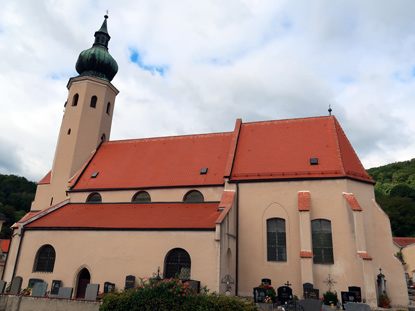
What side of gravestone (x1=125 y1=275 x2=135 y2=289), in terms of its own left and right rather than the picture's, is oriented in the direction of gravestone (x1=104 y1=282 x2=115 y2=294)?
right

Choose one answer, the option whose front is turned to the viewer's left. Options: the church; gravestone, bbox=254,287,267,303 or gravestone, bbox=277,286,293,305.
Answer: the church

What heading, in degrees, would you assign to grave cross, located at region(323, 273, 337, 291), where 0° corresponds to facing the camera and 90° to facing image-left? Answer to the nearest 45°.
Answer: approximately 0°

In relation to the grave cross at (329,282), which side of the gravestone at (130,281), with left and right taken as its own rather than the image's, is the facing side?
left

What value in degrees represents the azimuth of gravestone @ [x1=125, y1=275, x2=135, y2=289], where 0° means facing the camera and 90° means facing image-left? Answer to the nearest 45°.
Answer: approximately 0°

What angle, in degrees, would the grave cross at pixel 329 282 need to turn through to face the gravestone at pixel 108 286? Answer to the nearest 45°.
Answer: approximately 90° to its right

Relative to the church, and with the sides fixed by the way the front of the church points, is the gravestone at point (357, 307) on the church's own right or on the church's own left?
on the church's own left

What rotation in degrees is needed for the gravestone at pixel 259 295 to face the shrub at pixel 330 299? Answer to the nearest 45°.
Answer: approximately 90° to its left

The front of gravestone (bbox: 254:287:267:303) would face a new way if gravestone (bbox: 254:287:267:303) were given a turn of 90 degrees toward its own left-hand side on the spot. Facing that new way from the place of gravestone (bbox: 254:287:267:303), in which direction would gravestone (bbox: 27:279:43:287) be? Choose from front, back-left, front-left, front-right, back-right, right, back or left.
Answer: back

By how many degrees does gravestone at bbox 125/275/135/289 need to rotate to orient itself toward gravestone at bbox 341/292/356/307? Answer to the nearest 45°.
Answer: approximately 90° to its left

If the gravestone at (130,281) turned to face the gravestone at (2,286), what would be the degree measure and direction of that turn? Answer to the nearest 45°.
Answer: approximately 135° to its right

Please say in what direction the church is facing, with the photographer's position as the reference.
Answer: facing to the left of the viewer

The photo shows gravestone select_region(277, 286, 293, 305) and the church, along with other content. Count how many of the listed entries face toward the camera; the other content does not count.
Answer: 1
